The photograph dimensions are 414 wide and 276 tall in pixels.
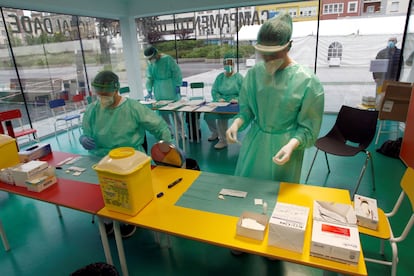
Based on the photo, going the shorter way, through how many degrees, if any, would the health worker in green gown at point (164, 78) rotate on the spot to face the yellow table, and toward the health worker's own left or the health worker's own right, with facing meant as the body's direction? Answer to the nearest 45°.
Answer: approximately 45° to the health worker's own left

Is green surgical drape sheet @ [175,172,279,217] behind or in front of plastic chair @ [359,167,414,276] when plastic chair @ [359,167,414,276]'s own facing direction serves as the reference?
in front

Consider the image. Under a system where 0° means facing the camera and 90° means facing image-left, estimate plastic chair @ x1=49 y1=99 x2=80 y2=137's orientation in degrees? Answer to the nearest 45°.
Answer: approximately 315°

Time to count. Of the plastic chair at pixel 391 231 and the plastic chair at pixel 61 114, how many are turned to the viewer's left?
1

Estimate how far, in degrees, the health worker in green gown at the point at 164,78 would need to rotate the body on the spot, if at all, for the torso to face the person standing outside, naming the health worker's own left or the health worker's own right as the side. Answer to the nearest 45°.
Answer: approximately 135° to the health worker's own left

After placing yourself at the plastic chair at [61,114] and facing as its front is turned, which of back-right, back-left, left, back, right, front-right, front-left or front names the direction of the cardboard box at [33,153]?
front-right

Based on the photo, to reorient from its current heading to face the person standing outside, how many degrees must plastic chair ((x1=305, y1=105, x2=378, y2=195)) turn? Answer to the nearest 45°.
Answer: approximately 135° to its right

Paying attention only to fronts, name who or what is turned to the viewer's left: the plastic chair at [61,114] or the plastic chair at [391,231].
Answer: the plastic chair at [391,231]

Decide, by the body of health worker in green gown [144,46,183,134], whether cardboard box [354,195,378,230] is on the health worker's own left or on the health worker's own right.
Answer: on the health worker's own left

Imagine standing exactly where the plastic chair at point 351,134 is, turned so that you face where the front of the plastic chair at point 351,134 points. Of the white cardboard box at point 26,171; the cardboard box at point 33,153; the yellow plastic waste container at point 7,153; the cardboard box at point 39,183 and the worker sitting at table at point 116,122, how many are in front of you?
5

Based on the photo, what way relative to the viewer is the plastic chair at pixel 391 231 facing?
to the viewer's left

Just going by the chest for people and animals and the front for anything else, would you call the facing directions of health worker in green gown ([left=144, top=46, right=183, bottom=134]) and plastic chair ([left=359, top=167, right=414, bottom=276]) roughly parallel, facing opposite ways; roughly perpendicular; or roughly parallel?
roughly perpendicular

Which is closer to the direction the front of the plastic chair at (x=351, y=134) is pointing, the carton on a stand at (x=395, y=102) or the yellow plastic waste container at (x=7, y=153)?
the yellow plastic waste container
